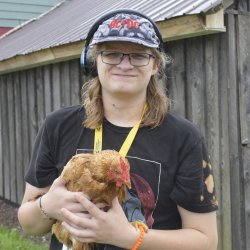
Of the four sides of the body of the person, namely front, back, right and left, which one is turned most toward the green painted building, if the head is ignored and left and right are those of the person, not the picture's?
back

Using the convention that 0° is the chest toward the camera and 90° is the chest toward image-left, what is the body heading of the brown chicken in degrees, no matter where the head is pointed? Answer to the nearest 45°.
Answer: approximately 315°

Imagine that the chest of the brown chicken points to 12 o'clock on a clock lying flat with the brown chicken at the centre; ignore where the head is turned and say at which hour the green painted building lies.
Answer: The green painted building is roughly at 7 o'clock from the brown chicken.
